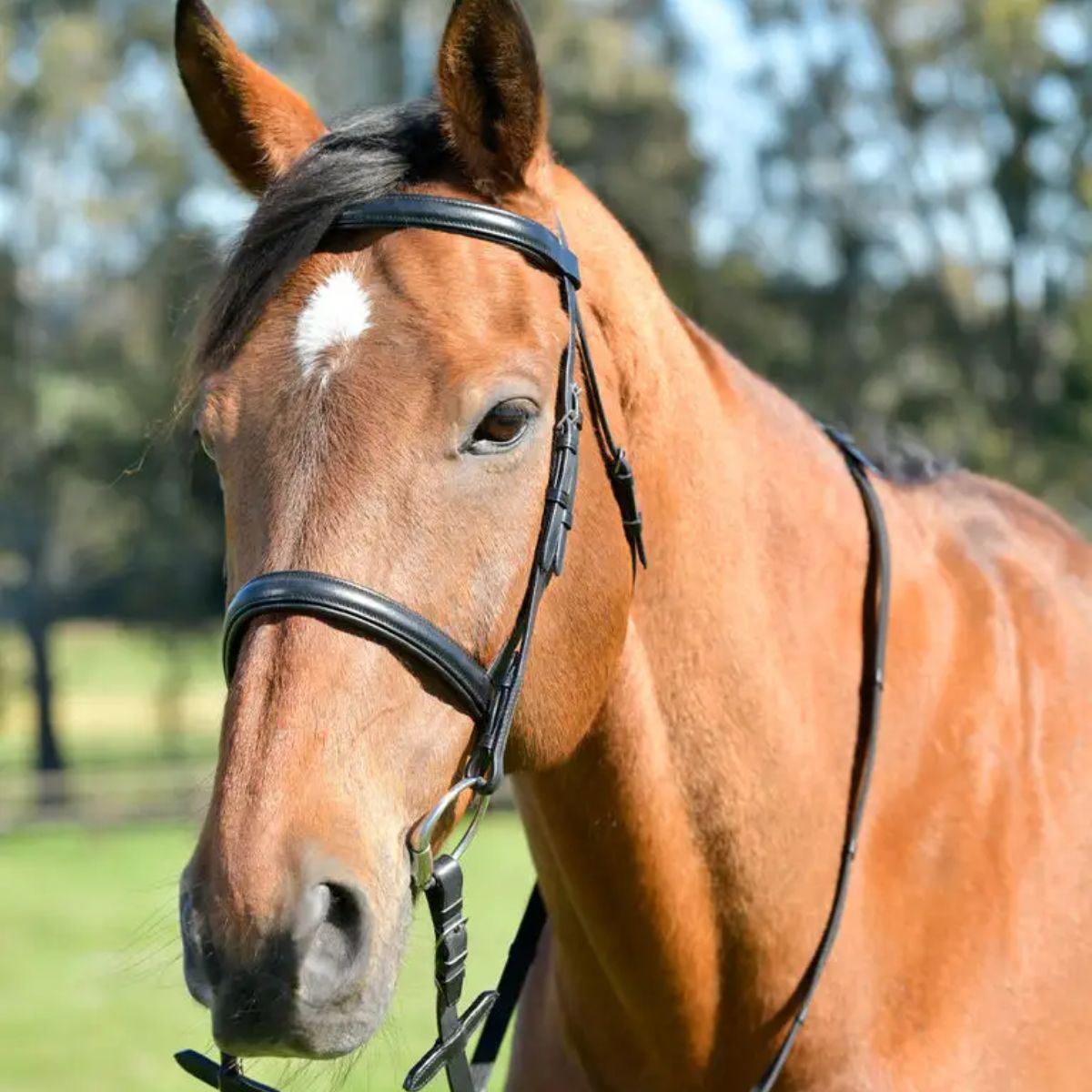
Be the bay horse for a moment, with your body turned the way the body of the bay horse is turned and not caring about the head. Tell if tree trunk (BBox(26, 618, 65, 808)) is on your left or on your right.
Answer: on your right

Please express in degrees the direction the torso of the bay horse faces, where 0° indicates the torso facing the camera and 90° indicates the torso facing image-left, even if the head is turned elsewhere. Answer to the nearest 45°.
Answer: approximately 45°
